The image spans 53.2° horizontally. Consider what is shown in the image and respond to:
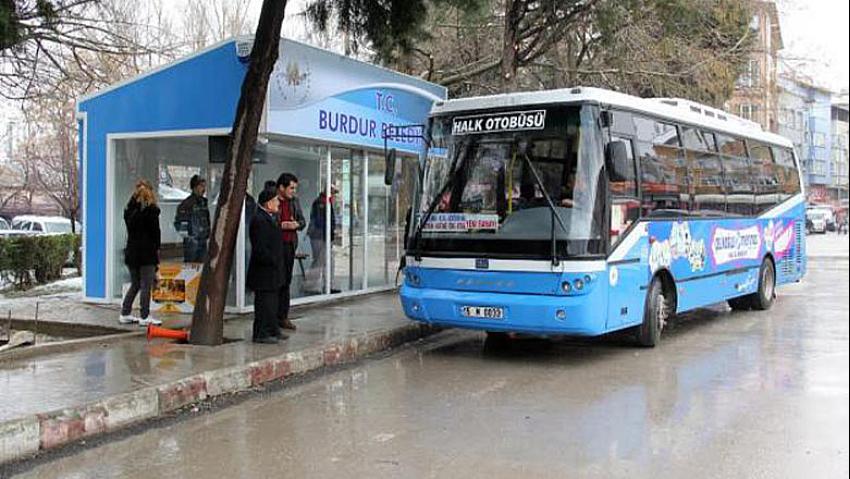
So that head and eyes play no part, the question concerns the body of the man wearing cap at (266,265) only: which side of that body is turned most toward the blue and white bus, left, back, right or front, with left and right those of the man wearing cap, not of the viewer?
front

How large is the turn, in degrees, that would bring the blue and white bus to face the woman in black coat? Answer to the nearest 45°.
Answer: approximately 45° to its right

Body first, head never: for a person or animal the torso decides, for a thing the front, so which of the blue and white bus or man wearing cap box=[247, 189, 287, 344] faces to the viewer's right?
the man wearing cap

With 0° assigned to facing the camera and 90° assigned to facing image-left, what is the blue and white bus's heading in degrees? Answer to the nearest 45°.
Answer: approximately 45°

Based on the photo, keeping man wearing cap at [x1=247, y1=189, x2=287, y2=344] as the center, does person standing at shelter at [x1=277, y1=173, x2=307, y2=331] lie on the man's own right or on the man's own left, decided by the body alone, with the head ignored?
on the man's own left

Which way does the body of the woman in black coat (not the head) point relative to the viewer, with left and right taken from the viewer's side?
facing away from the viewer and to the right of the viewer

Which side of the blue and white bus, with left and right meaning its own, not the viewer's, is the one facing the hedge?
right

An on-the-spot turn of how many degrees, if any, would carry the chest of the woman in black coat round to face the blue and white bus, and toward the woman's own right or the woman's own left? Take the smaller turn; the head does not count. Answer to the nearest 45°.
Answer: approximately 90° to the woman's own right

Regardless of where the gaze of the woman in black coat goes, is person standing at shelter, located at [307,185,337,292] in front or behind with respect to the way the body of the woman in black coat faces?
in front

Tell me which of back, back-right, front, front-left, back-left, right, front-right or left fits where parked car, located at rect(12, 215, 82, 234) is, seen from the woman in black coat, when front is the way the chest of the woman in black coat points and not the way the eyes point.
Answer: front-left

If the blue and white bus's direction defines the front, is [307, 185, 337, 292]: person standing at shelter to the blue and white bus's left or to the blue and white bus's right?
on its right

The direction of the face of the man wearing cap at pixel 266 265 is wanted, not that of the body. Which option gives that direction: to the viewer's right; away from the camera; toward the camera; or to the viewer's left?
to the viewer's right

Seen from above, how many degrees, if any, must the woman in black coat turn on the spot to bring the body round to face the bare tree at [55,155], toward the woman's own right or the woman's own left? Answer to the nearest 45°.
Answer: approximately 45° to the woman's own left

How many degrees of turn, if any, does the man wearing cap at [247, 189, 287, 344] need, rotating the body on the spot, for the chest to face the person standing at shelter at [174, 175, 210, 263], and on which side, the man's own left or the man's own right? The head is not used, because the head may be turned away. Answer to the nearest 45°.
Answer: approximately 90° to the man's own left

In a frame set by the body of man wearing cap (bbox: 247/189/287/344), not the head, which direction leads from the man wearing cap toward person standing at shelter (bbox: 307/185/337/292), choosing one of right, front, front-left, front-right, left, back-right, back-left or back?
left
